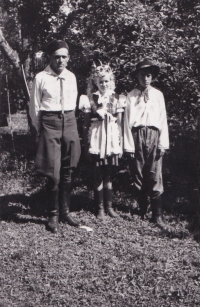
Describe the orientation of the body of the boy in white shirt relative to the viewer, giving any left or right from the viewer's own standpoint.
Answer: facing the viewer and to the right of the viewer

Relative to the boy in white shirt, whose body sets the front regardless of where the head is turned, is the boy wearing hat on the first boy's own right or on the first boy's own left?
on the first boy's own left

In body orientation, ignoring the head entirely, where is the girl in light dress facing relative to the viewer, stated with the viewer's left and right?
facing the viewer

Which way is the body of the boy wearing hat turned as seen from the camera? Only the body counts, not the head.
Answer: toward the camera

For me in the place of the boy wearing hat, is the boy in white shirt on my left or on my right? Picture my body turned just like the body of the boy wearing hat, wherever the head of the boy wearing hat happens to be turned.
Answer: on my right
